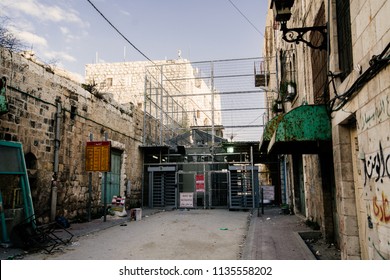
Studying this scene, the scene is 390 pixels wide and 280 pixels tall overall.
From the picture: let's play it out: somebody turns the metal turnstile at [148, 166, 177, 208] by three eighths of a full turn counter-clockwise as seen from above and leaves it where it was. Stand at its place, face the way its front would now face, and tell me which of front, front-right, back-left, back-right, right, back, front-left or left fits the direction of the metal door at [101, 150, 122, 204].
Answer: back

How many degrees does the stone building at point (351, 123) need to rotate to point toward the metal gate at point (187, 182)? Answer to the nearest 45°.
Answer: approximately 45° to its right

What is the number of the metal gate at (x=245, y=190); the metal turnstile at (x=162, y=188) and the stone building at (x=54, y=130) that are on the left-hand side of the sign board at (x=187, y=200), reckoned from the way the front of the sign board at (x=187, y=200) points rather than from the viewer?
1

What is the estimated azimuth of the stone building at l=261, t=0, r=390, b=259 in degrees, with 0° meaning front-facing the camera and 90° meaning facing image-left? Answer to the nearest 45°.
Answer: approximately 90°

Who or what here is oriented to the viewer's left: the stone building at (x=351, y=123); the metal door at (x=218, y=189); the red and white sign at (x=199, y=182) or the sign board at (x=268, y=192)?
the stone building

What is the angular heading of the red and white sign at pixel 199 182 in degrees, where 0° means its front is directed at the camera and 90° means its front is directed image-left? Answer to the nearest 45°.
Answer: approximately 0°

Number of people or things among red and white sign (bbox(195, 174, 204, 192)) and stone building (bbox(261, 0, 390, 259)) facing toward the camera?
1

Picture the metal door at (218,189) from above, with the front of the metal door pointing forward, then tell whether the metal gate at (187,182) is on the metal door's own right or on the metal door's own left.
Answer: on the metal door's own right

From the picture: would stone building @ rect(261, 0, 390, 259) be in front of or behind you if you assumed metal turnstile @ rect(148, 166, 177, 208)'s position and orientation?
in front

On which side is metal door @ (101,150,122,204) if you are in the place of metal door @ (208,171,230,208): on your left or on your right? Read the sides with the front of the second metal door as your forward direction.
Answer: on your right

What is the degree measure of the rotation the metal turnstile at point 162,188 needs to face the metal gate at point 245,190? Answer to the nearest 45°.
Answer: approximately 45° to its left
